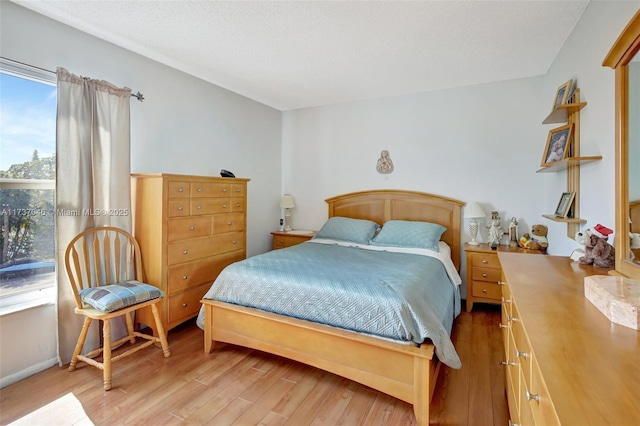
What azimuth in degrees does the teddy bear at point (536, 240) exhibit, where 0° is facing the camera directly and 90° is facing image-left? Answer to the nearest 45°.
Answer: approximately 45°

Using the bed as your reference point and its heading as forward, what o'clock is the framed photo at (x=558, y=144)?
The framed photo is roughly at 7 o'clock from the bed.

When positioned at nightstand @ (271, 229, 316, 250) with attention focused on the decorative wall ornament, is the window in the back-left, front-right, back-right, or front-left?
back-right

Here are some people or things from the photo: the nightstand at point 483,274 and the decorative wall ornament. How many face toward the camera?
2

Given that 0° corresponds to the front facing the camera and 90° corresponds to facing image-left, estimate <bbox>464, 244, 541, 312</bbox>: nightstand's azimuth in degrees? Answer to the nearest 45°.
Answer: approximately 0°

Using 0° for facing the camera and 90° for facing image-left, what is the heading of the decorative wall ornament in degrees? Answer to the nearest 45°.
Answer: approximately 0°

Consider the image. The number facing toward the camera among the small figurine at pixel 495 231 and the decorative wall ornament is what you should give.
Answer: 2

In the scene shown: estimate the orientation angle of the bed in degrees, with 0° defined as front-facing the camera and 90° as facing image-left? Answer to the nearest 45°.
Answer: approximately 45°
